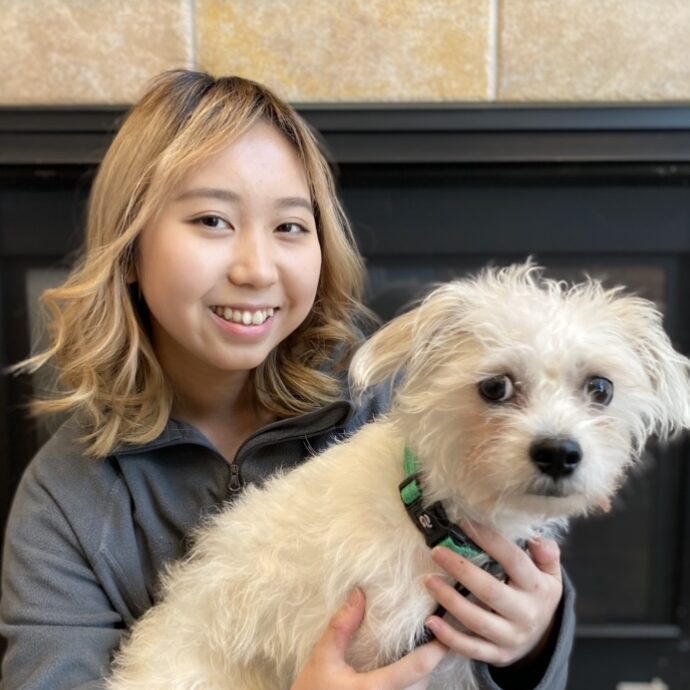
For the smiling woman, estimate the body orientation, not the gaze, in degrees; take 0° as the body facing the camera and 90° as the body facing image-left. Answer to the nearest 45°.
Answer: approximately 315°

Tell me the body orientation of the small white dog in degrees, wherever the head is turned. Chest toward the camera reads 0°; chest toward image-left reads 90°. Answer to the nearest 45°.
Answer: approximately 270°
